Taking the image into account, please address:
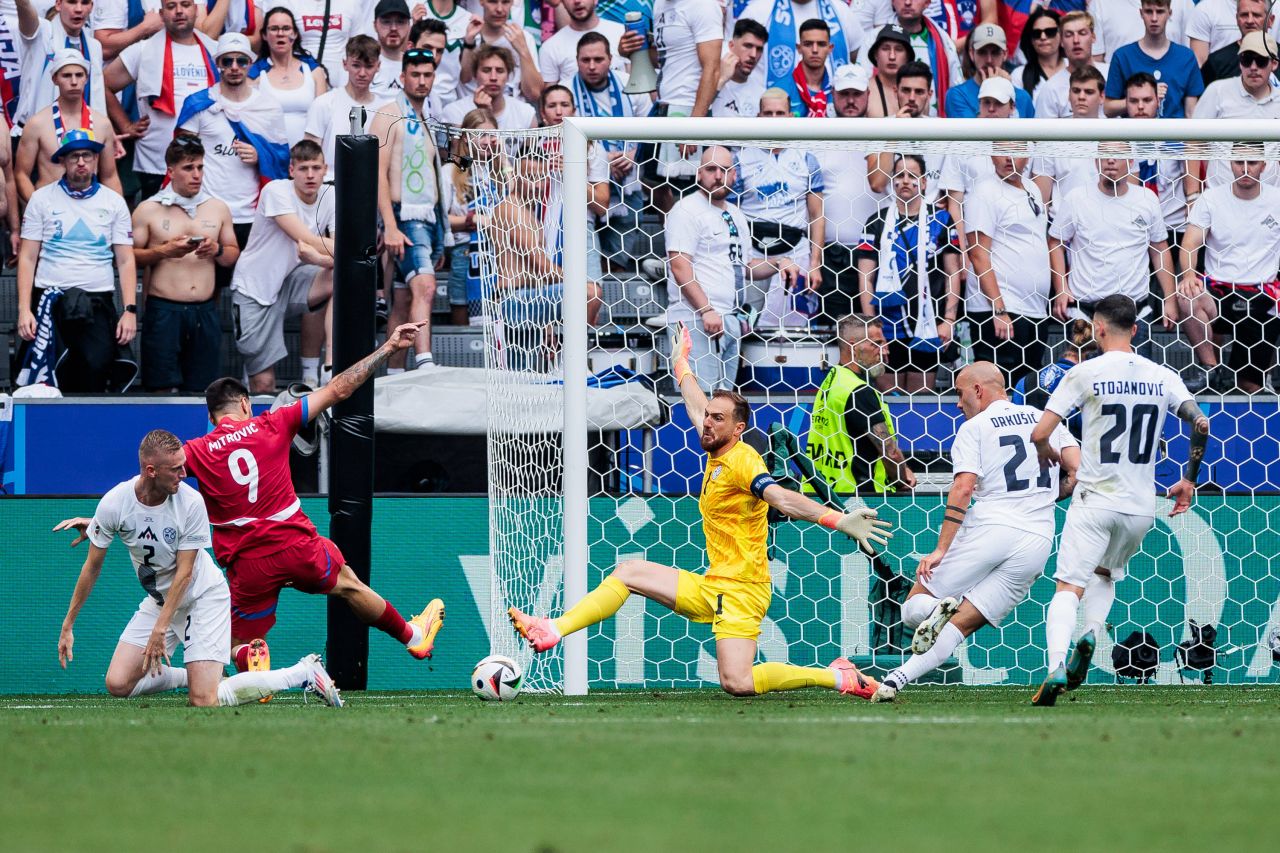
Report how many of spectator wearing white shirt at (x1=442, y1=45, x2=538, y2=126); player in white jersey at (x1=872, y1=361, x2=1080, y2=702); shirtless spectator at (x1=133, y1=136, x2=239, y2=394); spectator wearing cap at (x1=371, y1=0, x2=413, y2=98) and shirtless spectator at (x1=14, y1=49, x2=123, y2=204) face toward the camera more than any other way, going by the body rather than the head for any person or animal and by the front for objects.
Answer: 4

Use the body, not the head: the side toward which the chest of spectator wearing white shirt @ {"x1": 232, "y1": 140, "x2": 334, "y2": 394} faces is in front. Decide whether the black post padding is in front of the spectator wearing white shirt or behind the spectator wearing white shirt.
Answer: in front

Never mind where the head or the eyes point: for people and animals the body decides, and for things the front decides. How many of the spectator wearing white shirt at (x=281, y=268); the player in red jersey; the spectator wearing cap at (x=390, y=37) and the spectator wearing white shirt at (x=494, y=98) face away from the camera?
1

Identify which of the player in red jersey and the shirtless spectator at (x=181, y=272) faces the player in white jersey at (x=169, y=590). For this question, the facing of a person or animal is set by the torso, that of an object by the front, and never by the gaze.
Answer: the shirtless spectator

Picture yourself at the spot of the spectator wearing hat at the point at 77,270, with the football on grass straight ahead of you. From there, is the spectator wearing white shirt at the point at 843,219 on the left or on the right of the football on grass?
left

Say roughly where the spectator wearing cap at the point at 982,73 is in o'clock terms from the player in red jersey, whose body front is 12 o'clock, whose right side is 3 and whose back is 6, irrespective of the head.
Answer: The spectator wearing cap is roughly at 2 o'clock from the player in red jersey.

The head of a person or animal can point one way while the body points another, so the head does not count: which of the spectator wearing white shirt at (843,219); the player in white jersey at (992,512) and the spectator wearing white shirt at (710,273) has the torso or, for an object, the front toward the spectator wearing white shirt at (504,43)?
the player in white jersey

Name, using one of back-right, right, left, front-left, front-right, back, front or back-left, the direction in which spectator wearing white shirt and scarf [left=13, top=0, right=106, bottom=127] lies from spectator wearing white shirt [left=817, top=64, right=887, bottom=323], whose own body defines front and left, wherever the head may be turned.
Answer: right

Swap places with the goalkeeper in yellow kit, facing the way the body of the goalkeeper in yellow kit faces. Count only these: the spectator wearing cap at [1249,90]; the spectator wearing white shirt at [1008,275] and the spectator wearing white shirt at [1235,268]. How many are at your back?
3

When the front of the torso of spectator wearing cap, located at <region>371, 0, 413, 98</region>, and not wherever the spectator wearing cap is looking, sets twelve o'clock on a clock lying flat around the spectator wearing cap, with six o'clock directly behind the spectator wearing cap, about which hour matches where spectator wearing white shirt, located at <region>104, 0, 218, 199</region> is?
The spectator wearing white shirt is roughly at 3 o'clock from the spectator wearing cap.

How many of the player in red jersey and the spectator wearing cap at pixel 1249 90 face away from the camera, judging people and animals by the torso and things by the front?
1

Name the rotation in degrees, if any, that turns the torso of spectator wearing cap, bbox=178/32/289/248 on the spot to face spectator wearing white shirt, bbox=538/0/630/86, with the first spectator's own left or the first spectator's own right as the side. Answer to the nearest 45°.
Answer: approximately 90° to the first spectator's own left

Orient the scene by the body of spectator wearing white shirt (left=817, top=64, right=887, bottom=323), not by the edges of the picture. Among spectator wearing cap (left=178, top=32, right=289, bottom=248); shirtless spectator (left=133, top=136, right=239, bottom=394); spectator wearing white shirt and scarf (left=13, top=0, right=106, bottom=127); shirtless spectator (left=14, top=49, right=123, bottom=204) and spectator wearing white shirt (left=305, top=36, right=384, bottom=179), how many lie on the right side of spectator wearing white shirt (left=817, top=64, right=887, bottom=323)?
5

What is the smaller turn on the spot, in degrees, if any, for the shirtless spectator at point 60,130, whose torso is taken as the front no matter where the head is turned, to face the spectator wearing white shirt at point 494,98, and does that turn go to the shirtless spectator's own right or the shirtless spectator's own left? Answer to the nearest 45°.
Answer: approximately 90° to the shirtless spectator's own left

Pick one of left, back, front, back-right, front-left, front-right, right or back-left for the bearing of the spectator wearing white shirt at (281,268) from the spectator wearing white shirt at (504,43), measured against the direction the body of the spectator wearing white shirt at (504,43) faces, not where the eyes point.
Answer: front-right

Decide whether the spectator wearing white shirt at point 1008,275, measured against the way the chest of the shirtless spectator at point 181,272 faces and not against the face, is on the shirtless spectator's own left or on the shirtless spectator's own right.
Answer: on the shirtless spectator's own left
